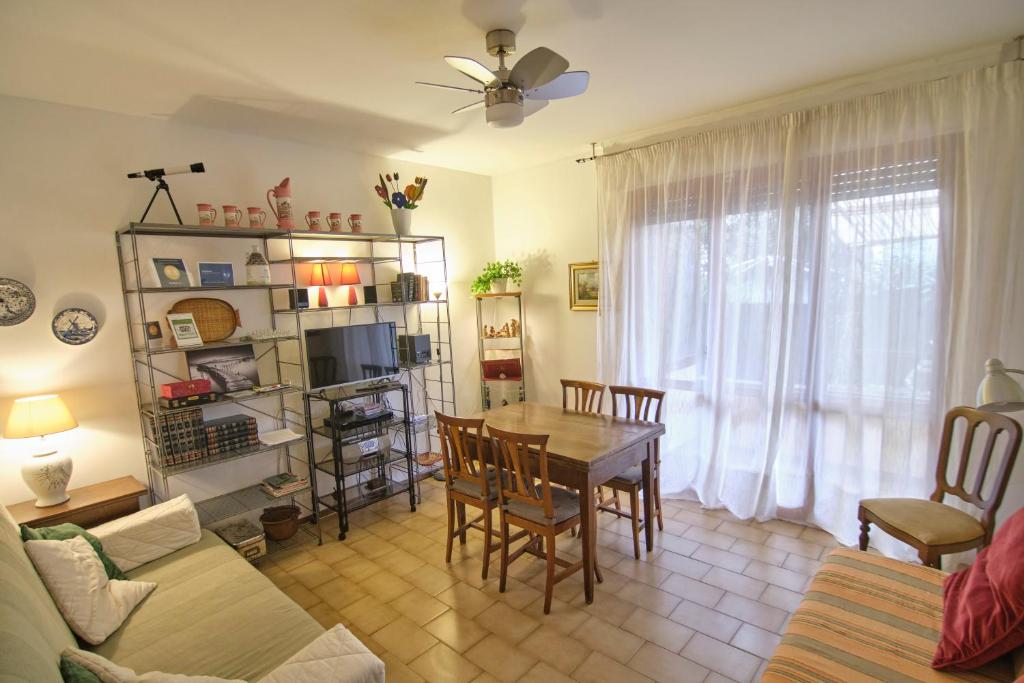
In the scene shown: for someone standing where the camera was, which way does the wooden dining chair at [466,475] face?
facing away from the viewer and to the right of the viewer

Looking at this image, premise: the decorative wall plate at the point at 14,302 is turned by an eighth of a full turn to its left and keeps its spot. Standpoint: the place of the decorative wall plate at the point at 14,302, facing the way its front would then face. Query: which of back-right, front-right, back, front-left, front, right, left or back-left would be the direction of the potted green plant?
front-left

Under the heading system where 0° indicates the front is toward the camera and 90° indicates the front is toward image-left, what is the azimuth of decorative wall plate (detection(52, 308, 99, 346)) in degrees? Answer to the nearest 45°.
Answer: approximately 0°

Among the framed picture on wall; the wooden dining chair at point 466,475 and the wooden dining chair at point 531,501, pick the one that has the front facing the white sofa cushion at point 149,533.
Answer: the framed picture on wall

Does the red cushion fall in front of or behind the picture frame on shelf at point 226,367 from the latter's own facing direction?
in front

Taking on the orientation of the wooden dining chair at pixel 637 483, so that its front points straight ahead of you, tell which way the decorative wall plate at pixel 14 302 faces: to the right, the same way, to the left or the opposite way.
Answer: to the left

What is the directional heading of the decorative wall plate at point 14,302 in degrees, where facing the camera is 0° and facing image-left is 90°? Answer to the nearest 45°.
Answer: approximately 0°

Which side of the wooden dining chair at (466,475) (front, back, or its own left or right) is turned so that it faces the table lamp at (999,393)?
right

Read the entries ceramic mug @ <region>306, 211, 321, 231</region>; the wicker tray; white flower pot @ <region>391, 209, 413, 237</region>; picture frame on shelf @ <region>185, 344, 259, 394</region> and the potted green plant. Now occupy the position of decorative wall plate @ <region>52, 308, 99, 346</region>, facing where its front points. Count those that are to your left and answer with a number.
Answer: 5

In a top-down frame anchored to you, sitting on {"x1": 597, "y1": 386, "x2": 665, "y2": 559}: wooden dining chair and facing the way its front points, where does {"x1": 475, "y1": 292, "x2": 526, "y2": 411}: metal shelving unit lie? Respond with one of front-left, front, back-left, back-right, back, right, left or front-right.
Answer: right
